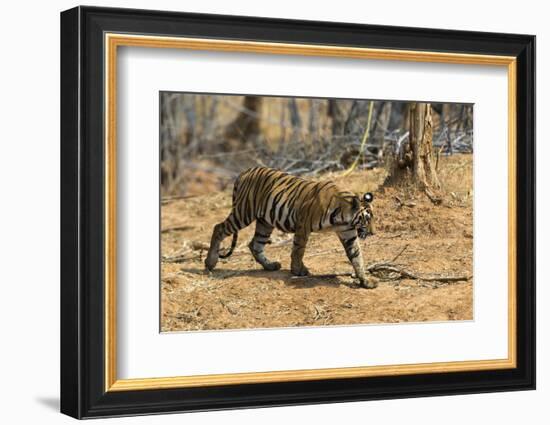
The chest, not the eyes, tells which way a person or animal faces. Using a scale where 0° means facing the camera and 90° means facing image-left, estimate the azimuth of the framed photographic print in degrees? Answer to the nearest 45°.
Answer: approximately 315°
